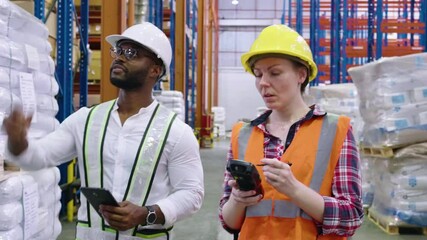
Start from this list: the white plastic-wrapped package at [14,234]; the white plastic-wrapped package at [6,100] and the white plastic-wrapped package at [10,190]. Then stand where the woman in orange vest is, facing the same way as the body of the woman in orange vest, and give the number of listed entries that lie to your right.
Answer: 3

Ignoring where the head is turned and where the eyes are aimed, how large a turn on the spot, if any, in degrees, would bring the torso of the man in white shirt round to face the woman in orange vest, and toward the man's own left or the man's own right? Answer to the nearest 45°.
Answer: approximately 90° to the man's own left

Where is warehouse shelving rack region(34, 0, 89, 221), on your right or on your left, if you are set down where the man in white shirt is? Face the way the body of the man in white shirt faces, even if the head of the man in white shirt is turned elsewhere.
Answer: on your right

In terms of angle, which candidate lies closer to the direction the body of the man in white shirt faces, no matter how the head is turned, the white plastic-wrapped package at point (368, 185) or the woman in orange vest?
the woman in orange vest

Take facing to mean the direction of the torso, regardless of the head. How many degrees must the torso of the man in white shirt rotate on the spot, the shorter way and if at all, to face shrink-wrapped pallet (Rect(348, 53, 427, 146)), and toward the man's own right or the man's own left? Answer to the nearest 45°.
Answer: approximately 180°

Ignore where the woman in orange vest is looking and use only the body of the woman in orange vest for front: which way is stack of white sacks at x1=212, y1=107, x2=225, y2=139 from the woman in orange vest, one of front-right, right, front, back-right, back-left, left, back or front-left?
back-right

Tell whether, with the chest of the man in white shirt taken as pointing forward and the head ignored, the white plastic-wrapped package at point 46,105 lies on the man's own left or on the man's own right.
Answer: on the man's own right

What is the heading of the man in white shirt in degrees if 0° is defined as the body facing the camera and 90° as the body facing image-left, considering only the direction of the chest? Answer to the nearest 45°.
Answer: approximately 45°

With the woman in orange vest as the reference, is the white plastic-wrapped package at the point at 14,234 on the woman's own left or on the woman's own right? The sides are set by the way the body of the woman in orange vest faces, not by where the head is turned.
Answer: on the woman's own right
